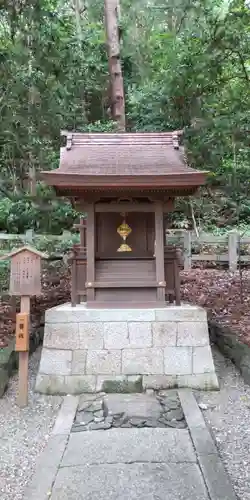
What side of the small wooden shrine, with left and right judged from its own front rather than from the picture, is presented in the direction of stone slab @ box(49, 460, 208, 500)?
front

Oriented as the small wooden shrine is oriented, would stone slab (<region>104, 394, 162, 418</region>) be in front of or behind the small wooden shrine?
in front

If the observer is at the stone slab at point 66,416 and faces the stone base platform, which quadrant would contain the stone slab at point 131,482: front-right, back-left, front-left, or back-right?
back-right

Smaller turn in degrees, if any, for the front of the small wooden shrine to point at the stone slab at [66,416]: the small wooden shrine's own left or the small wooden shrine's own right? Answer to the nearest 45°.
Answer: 0° — it already faces it

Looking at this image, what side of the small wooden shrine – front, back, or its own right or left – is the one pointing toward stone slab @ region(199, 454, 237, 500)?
front

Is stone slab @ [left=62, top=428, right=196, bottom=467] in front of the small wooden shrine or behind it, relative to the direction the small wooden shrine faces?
in front

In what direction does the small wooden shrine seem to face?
toward the camera

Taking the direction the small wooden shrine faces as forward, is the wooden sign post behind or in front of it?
in front
